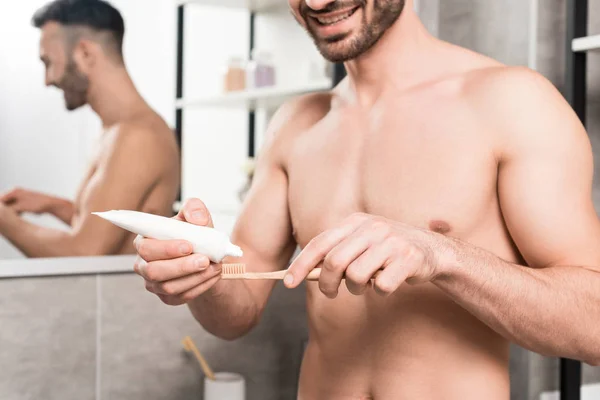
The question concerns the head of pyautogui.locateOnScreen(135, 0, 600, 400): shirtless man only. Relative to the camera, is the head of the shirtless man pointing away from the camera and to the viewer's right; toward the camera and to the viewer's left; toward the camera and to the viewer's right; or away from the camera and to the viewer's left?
toward the camera and to the viewer's left

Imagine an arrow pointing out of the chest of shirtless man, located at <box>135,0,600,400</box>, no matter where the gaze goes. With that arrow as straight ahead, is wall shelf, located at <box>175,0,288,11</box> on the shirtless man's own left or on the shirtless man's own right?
on the shirtless man's own right

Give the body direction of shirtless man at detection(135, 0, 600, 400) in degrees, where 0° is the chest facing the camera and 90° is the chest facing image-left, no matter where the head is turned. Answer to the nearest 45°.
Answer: approximately 45°
